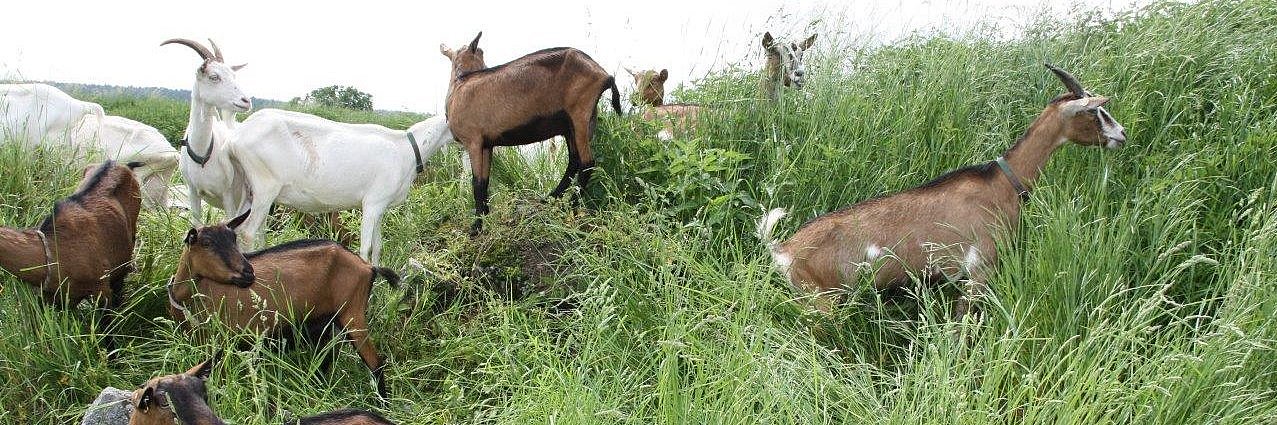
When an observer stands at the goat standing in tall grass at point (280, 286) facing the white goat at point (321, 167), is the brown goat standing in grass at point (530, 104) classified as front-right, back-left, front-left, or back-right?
front-right

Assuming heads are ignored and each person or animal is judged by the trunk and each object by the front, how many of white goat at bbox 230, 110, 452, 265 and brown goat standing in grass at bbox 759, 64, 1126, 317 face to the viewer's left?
0

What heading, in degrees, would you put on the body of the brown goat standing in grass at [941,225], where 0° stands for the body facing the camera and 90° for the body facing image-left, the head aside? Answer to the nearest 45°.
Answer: approximately 270°

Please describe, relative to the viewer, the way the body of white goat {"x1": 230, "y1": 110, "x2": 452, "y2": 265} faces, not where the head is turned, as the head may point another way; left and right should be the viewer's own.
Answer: facing to the right of the viewer

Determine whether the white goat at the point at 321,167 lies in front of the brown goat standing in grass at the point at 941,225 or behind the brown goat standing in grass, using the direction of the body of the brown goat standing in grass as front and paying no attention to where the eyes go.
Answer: behind

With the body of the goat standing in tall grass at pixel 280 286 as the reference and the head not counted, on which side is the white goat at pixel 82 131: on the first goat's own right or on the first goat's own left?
on the first goat's own right

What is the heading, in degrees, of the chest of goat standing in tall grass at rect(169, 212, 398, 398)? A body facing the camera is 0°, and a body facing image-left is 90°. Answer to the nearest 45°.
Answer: approximately 90°

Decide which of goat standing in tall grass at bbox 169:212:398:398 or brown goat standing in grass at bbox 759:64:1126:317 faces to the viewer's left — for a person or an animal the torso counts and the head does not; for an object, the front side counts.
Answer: the goat standing in tall grass

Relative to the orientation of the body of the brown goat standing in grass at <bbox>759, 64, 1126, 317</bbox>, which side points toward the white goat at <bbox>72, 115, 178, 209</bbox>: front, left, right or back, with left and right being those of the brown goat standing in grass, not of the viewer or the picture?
back

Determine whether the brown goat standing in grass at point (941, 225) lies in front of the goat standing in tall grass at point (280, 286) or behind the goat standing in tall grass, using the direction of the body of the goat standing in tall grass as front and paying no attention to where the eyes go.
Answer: behind

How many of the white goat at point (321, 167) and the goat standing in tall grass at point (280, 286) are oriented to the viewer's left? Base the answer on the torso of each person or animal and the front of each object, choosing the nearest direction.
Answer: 1

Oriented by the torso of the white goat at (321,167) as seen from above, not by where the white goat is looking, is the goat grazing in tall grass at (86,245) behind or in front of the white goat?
behind
